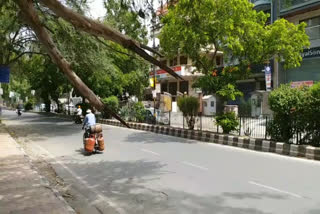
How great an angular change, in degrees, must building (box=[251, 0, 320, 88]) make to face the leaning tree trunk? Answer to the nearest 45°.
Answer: approximately 45° to its left

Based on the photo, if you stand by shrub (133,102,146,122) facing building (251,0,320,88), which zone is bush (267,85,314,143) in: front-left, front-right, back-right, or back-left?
front-right

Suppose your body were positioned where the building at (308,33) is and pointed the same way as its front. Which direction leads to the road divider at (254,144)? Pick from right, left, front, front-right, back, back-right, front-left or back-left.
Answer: front-left

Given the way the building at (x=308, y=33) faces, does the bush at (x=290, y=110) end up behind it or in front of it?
in front

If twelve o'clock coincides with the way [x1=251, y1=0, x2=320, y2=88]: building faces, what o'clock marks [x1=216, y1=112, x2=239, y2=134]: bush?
The bush is roughly at 11 o'clock from the building.

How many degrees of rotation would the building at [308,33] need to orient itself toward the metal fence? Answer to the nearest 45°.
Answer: approximately 45° to its left

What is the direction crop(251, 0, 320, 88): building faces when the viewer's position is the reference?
facing the viewer and to the left of the viewer

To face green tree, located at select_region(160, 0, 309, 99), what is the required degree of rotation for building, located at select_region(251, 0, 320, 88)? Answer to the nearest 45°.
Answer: approximately 45° to its left

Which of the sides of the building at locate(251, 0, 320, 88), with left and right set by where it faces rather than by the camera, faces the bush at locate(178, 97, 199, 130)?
front
